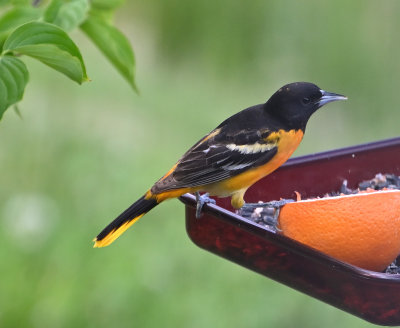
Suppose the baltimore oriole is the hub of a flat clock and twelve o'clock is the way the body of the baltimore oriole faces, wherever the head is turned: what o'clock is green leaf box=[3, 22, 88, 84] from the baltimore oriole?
The green leaf is roughly at 6 o'clock from the baltimore oriole.

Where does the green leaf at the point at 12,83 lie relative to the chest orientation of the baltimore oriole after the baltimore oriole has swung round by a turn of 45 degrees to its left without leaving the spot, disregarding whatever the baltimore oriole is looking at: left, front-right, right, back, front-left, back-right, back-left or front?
back

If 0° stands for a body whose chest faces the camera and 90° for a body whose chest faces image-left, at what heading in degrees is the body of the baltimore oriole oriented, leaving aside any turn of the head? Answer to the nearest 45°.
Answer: approximately 270°
